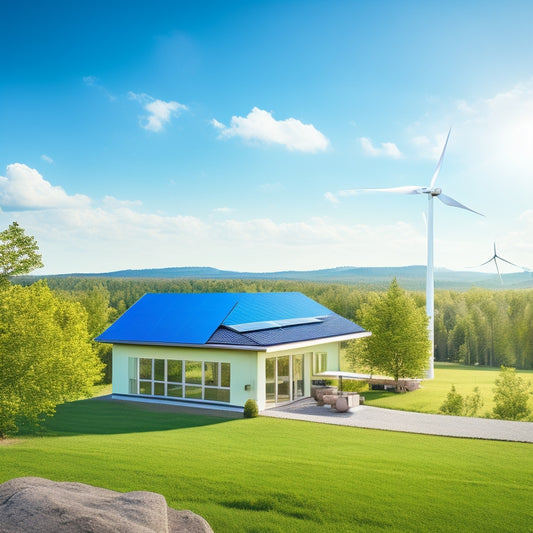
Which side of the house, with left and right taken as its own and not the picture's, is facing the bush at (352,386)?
left

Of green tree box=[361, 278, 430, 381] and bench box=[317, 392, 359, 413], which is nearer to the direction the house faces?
the bench

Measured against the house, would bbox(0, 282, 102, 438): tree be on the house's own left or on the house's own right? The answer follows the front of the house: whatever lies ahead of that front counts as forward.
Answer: on the house's own right

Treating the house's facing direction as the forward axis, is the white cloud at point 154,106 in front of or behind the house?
behind

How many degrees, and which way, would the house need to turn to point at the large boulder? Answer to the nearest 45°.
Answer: approximately 45° to its right

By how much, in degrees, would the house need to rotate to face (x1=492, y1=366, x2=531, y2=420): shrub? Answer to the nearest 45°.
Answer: approximately 45° to its left

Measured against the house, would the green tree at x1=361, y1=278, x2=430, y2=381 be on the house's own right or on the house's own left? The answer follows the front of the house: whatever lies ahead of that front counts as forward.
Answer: on the house's own left

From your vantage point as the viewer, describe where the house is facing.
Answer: facing the viewer and to the right of the viewer
